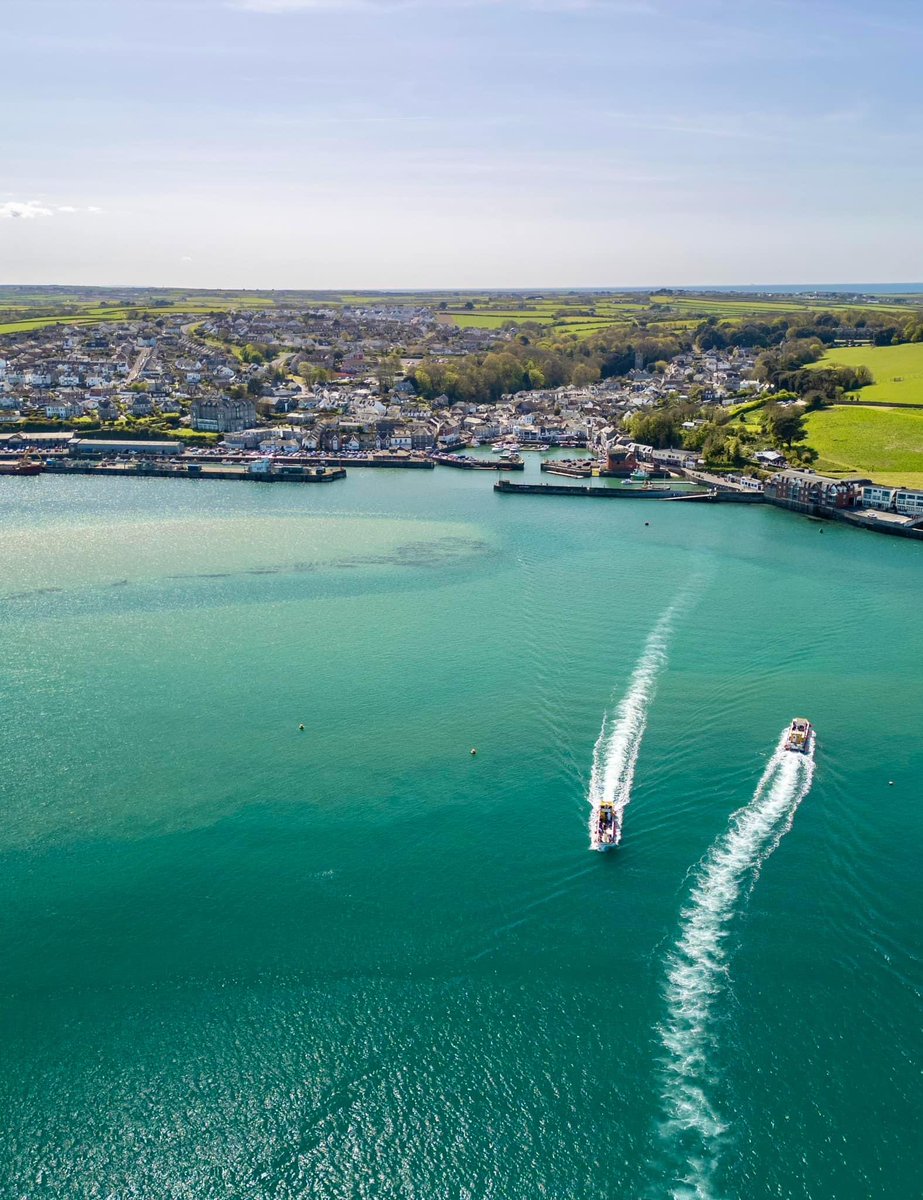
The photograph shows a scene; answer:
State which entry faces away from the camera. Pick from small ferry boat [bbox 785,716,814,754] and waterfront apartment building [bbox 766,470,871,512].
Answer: the small ferry boat

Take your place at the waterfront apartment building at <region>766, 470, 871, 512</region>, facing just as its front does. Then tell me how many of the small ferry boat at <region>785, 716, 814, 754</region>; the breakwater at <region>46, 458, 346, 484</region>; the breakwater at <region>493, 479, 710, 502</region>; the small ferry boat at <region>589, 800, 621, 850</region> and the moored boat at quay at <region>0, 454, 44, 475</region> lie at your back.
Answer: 0

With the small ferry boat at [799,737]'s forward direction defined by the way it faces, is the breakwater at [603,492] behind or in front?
in front

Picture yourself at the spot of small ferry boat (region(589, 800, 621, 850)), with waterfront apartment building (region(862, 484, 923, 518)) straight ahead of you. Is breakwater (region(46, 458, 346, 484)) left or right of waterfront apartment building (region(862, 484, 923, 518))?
left

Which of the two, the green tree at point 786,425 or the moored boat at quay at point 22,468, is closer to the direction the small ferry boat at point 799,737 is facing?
the green tree

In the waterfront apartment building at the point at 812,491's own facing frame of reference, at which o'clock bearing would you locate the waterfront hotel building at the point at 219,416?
the waterfront hotel building at the point at 219,416 is roughly at 2 o'clock from the waterfront apartment building at the point at 812,491.

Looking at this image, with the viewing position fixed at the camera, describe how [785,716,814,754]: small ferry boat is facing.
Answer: facing away from the viewer

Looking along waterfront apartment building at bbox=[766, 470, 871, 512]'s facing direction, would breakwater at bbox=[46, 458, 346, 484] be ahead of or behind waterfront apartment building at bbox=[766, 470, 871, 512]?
ahead

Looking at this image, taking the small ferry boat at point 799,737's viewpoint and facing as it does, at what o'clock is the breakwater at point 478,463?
The breakwater is roughly at 11 o'clock from the small ferry boat.

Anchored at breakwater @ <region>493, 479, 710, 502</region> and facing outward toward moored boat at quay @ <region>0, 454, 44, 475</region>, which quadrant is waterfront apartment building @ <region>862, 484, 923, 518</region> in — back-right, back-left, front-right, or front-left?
back-left

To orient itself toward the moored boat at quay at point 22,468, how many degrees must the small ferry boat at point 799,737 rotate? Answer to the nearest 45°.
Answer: approximately 45° to its left

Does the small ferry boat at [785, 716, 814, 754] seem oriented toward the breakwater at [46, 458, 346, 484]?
no

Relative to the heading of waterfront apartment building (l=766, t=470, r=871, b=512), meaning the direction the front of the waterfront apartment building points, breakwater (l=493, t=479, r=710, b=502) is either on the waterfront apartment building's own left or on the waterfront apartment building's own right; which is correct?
on the waterfront apartment building's own right

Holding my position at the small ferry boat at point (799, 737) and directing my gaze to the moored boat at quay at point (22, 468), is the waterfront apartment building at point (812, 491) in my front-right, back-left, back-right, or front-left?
front-right

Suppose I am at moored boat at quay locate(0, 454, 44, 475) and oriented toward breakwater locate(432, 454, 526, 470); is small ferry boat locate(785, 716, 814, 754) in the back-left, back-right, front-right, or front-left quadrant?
front-right

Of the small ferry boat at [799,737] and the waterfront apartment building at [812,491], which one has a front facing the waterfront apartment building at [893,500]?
the small ferry boat

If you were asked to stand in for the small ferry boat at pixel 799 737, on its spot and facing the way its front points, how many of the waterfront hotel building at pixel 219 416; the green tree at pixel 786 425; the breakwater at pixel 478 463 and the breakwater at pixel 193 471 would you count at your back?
0

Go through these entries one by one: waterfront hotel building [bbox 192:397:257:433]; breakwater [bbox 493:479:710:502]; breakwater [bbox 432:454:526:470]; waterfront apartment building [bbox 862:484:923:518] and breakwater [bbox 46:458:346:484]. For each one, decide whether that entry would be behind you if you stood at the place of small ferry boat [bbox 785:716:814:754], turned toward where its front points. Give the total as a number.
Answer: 0

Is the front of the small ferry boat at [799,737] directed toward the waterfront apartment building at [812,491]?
yes
